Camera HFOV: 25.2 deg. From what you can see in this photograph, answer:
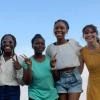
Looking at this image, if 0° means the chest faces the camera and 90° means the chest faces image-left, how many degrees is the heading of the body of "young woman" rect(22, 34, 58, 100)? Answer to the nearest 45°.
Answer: approximately 0°

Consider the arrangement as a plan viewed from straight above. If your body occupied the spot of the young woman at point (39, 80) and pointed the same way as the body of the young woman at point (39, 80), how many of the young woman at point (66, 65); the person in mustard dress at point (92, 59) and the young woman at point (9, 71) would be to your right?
1

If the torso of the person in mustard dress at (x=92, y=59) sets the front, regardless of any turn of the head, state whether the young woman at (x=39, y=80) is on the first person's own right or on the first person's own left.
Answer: on the first person's own right

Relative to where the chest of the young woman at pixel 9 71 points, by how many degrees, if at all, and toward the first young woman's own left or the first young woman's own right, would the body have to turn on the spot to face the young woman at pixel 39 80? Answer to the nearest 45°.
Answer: approximately 90° to the first young woman's own left

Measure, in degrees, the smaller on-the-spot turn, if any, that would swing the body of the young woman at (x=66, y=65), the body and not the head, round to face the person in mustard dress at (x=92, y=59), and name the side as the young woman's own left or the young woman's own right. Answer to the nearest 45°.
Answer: approximately 90° to the young woman's own left

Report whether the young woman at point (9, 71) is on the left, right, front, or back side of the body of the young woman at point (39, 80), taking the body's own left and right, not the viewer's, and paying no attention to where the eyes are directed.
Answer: right

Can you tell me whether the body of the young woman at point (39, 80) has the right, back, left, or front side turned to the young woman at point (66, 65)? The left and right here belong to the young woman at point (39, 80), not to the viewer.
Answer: left

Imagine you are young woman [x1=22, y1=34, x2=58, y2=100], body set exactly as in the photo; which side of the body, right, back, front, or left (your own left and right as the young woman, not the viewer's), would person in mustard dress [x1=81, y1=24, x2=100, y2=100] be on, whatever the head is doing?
left

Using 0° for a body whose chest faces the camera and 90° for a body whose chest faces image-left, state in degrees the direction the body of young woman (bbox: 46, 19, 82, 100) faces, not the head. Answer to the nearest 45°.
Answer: approximately 0°
